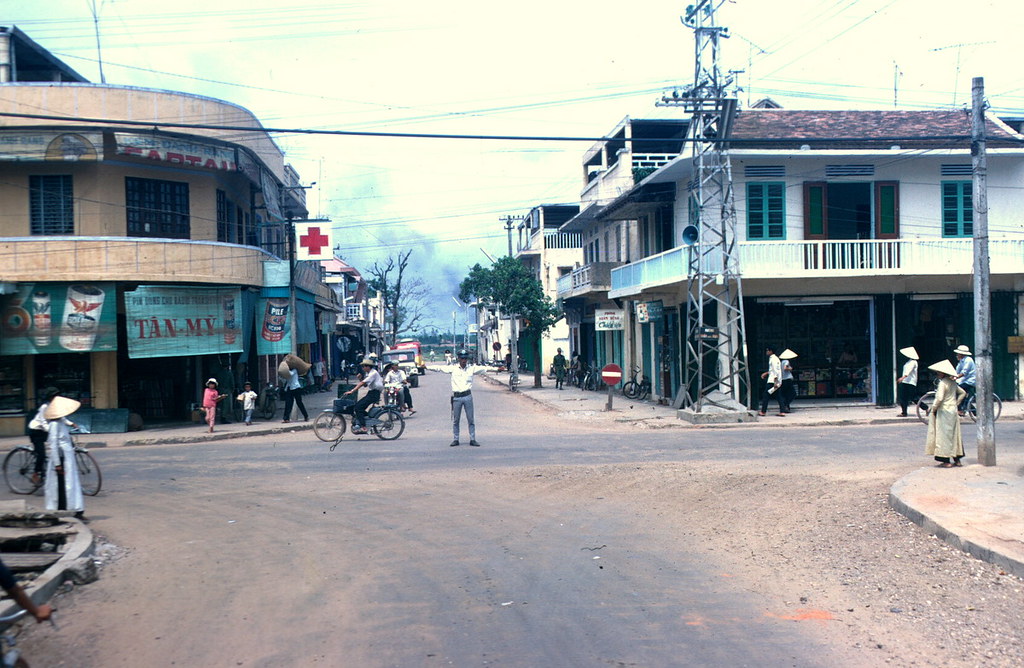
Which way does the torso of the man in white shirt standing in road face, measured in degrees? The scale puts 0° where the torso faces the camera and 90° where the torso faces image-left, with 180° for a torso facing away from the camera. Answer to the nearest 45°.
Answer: approximately 0°

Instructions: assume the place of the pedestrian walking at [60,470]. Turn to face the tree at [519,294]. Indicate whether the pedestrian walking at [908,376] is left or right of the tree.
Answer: right

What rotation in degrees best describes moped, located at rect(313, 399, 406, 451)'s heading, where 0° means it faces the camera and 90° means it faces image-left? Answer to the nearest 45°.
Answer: approximately 90°

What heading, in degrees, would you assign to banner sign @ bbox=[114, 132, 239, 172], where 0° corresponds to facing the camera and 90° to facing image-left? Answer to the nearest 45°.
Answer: approximately 0°
